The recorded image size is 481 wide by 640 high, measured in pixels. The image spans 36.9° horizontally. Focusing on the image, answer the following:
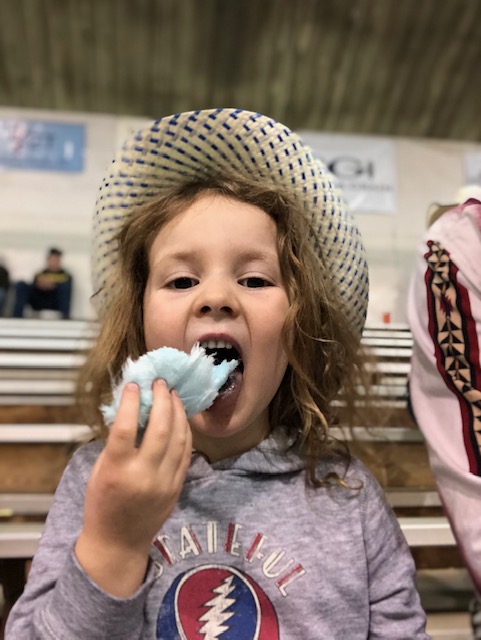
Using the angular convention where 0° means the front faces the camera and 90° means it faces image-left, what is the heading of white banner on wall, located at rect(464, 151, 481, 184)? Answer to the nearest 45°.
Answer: approximately 0°

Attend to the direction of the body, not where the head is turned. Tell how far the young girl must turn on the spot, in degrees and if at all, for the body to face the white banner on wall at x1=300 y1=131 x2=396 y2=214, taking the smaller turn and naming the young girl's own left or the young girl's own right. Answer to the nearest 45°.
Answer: approximately 180°

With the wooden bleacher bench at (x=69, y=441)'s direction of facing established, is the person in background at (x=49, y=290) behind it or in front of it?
behind

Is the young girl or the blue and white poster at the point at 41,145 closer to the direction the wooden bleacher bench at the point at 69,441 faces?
the young girl

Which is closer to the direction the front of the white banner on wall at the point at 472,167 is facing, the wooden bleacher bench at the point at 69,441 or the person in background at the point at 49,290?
the wooden bleacher bench

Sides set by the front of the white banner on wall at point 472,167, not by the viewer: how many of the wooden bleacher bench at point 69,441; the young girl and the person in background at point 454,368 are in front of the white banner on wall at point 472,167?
3
